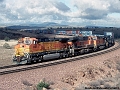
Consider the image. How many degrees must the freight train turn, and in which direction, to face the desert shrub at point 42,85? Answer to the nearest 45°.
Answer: approximately 45° to its left

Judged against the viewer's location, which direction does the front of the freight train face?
facing the viewer and to the left of the viewer
